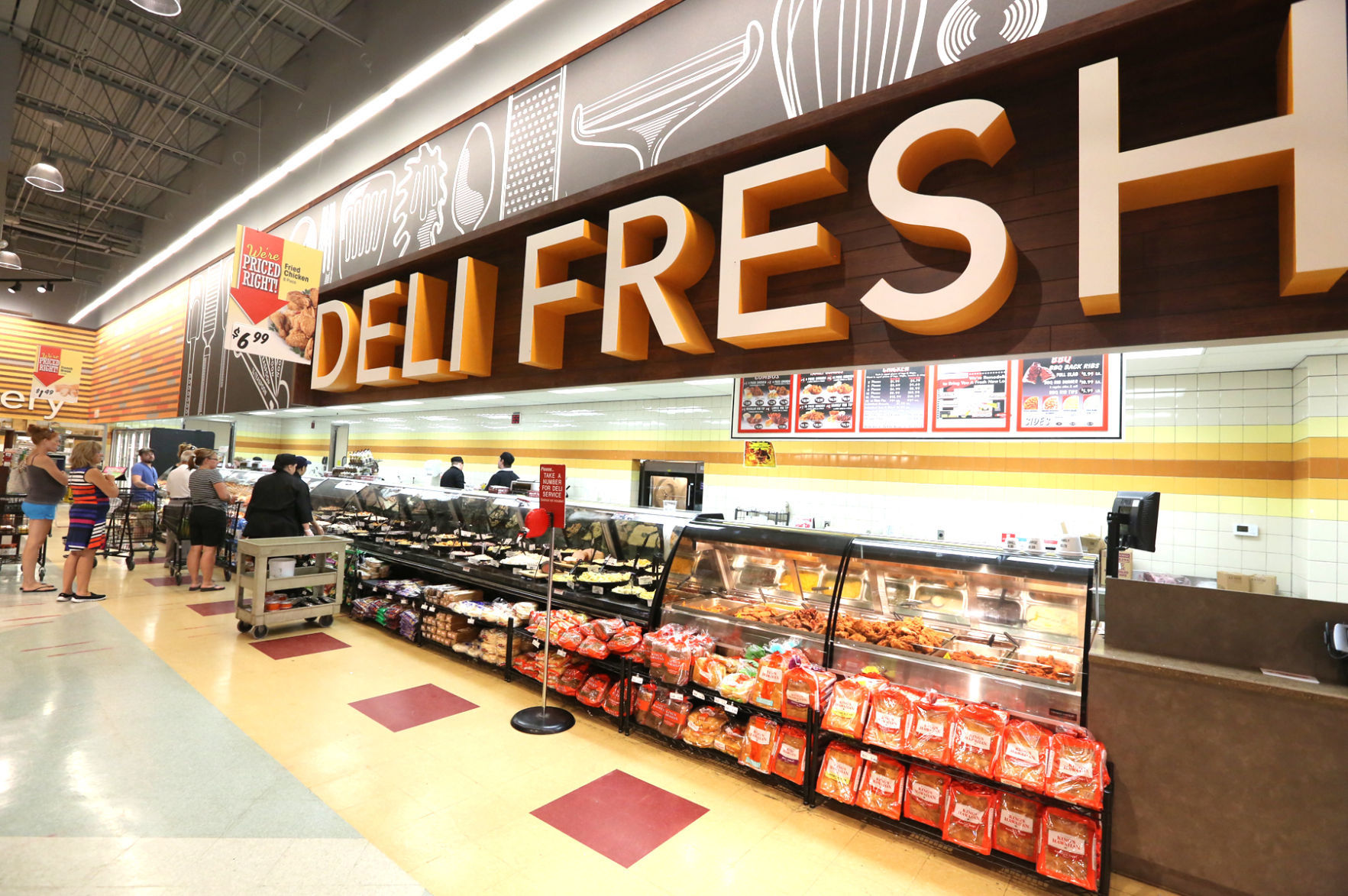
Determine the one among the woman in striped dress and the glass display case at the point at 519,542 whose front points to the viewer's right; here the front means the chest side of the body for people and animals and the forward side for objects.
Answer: the woman in striped dress

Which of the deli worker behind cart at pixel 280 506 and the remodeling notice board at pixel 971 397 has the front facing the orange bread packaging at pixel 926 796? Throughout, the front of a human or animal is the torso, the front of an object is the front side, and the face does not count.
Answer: the remodeling notice board

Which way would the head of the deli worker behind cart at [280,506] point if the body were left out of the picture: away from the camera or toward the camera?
away from the camera

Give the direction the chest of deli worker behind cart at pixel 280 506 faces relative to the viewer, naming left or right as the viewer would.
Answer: facing away from the viewer and to the right of the viewer

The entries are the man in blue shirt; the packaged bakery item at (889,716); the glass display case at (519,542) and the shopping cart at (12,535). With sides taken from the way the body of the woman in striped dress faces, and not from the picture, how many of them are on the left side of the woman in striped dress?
2

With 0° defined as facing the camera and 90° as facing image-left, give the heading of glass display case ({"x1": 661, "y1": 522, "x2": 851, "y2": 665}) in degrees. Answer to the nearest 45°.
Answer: approximately 45°

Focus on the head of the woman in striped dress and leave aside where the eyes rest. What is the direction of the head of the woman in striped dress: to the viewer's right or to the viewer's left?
to the viewer's right

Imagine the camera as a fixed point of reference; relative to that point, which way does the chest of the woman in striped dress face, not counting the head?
to the viewer's right

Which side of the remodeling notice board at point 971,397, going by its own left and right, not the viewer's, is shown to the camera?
front

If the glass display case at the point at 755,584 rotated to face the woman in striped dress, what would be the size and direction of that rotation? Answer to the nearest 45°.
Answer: approximately 45° to its right

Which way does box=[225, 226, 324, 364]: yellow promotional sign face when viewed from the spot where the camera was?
facing the viewer

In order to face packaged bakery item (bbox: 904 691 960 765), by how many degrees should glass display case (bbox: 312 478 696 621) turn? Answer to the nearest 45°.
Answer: approximately 90° to its left
